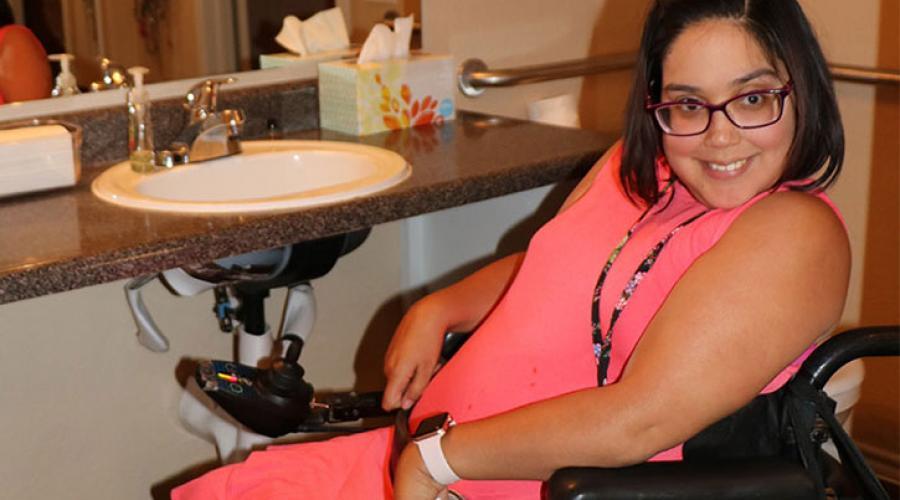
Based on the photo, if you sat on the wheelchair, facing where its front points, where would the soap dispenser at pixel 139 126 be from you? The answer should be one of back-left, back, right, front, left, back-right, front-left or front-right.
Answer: front-right

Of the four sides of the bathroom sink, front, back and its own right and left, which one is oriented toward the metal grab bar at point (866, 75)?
left

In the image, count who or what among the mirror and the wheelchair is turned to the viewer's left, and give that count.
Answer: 1

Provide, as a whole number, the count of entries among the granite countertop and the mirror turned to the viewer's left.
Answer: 0

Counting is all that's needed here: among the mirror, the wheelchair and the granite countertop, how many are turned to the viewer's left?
1

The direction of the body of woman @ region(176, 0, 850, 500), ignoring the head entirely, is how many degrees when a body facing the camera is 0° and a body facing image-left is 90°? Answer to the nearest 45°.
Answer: approximately 45°

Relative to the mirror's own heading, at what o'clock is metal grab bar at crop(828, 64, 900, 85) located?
The metal grab bar is roughly at 10 o'clock from the mirror.

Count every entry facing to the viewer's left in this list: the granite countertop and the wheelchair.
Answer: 1

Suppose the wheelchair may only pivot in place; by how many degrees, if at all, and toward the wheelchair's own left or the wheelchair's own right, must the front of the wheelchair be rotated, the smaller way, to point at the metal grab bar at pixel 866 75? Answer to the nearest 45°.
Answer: approximately 90° to the wheelchair's own right

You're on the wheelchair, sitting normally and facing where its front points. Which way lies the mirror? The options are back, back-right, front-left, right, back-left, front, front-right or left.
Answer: front-right

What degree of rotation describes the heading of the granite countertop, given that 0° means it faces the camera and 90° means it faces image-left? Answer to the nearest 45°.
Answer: approximately 315°

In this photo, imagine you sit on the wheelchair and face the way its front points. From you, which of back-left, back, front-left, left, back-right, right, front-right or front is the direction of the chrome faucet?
front-right

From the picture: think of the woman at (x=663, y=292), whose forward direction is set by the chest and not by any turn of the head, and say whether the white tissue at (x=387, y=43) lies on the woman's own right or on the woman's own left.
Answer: on the woman's own right

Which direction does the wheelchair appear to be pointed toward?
to the viewer's left
